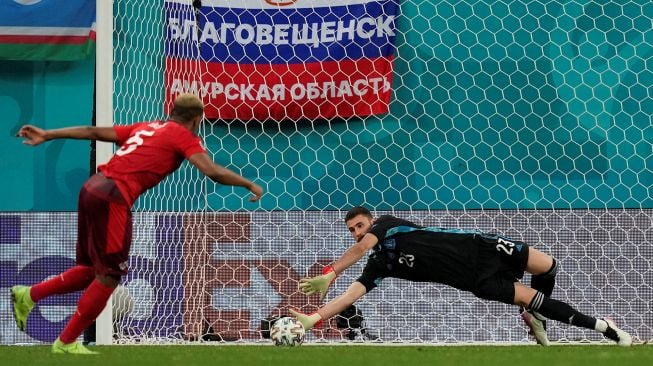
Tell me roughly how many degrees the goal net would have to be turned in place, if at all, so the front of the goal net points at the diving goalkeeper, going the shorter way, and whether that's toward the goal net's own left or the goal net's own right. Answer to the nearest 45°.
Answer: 0° — it already faces them

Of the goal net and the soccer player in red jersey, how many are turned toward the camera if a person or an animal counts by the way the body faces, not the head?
1

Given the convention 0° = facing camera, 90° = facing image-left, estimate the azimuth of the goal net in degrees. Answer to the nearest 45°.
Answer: approximately 0°

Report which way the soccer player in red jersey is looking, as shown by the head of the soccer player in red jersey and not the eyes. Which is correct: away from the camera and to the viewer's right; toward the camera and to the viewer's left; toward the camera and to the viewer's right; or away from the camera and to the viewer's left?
away from the camera and to the viewer's right

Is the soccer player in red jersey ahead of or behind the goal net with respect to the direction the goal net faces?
ahead

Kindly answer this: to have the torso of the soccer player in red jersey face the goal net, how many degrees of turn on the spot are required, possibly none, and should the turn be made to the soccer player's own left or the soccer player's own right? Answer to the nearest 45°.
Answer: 0° — they already face it

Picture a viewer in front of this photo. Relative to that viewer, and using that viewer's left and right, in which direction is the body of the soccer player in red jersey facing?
facing away from the viewer and to the right of the viewer
